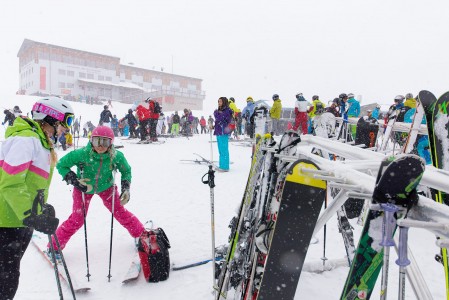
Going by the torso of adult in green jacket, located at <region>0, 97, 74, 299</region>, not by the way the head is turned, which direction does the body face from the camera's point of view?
to the viewer's right
